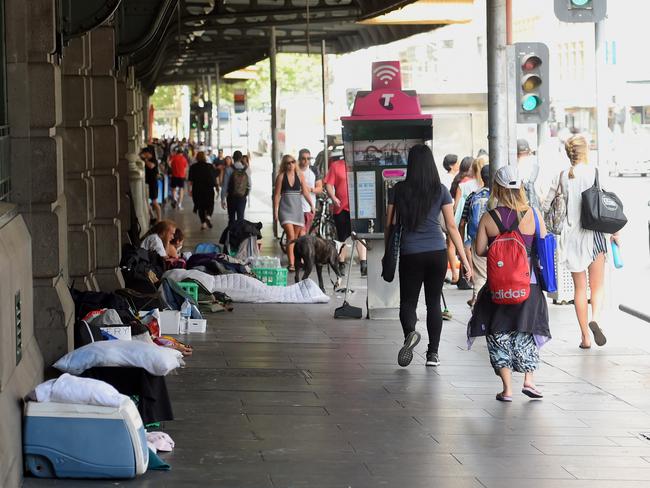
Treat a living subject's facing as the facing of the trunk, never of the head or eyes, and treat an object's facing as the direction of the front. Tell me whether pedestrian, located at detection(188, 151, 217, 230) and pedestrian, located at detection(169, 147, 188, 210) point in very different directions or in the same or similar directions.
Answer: same or similar directions

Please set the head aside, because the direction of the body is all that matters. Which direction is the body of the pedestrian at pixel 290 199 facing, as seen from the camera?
toward the camera

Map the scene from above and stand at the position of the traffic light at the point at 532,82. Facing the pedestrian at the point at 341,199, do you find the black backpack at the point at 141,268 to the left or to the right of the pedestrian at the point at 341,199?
left

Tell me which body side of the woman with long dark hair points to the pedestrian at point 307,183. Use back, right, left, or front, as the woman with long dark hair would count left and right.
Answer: front

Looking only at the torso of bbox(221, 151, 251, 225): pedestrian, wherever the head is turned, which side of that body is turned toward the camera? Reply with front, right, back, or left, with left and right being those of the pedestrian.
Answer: back

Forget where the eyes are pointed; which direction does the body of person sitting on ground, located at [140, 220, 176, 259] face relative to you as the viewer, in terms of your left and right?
facing to the right of the viewer

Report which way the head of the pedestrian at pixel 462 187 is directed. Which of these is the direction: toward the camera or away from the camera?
away from the camera

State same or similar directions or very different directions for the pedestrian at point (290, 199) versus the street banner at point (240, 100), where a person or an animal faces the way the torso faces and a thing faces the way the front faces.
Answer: same or similar directions

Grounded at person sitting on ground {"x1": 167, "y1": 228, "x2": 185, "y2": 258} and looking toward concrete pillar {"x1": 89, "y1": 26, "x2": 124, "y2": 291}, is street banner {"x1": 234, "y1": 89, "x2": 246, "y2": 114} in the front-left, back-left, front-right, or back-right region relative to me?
back-right

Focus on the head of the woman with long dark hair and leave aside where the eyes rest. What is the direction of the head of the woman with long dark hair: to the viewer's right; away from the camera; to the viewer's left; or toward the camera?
away from the camera

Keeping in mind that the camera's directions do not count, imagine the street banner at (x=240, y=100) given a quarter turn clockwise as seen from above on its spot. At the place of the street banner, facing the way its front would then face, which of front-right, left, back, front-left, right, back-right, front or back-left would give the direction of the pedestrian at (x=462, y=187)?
left

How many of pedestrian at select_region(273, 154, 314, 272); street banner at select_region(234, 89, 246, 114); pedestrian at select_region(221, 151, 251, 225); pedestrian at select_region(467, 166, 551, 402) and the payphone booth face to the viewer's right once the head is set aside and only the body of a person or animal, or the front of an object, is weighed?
0

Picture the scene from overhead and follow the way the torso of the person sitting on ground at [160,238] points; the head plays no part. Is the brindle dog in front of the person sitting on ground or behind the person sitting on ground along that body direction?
in front

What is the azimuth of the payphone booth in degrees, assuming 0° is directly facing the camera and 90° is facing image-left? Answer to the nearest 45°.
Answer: approximately 0°

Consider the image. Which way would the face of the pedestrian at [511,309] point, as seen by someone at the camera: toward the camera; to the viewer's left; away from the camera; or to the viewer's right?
away from the camera

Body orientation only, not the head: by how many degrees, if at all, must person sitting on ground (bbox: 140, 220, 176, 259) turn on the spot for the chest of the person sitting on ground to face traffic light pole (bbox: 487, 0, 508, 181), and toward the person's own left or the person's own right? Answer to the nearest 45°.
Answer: approximately 45° to the person's own right

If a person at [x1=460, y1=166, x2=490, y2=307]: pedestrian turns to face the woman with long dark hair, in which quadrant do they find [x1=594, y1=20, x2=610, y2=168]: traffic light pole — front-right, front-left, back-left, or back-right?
back-left

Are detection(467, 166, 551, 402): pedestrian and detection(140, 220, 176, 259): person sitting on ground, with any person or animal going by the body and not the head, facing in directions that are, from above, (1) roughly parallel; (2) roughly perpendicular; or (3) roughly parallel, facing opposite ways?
roughly perpendicular
